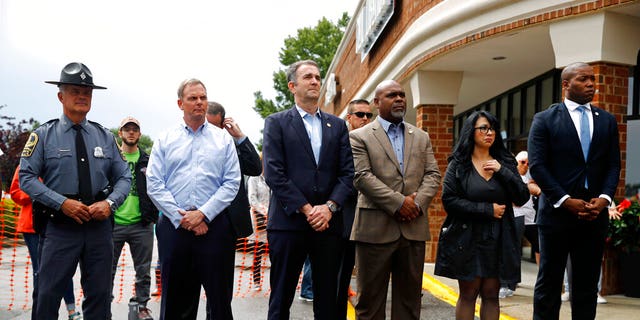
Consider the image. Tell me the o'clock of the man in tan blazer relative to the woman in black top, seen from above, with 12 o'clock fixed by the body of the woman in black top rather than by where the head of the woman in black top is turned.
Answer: The man in tan blazer is roughly at 4 o'clock from the woman in black top.

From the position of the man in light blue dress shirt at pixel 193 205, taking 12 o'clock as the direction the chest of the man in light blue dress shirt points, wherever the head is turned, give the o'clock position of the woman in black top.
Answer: The woman in black top is roughly at 9 o'clock from the man in light blue dress shirt.

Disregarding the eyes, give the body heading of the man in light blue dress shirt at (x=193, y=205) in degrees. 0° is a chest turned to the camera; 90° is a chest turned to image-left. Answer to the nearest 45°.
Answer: approximately 0°

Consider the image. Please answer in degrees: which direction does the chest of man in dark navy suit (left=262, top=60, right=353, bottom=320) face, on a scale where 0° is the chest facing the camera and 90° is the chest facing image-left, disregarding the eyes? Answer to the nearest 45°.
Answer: approximately 315°

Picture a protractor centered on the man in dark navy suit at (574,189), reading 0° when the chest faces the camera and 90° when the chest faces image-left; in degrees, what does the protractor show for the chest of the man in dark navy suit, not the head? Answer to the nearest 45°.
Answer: approximately 315°

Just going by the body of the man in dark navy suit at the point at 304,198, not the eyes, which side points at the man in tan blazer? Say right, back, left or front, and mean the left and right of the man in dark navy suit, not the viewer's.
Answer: left
